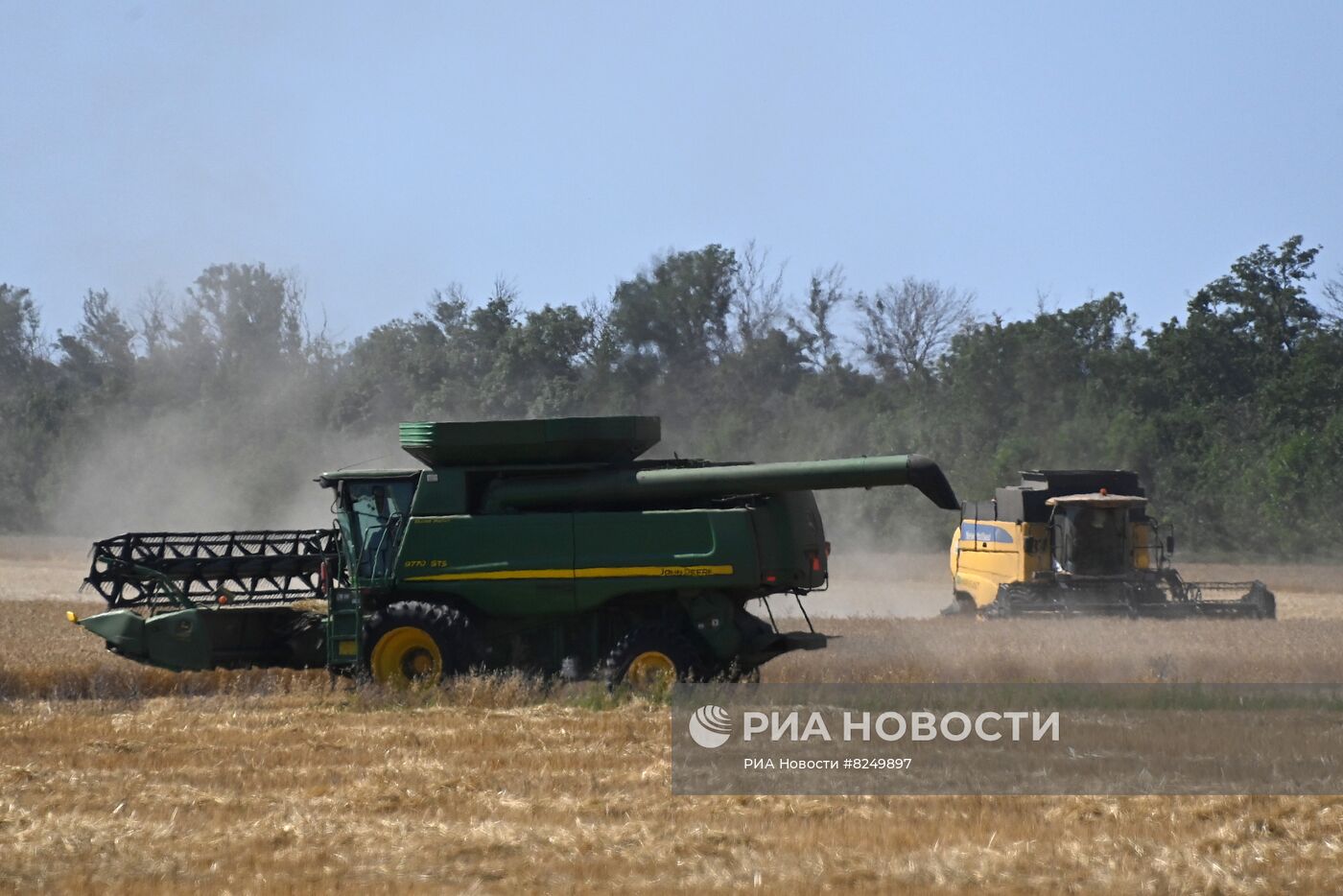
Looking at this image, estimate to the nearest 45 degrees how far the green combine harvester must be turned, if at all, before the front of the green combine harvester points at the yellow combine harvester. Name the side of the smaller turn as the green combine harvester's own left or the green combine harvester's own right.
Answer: approximately 135° to the green combine harvester's own right

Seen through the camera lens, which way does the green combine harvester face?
facing to the left of the viewer
